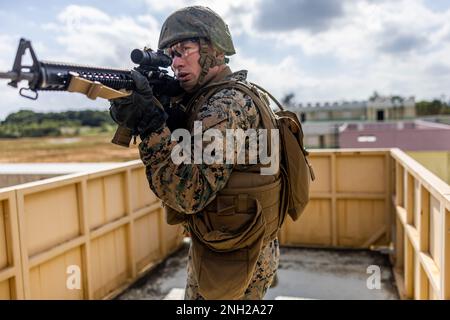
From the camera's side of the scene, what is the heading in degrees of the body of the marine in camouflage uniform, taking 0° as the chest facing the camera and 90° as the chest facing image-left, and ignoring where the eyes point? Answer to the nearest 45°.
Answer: approximately 90°

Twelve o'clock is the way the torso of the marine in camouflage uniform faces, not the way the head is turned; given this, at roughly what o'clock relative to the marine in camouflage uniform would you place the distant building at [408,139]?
The distant building is roughly at 4 o'clock from the marine in camouflage uniform.

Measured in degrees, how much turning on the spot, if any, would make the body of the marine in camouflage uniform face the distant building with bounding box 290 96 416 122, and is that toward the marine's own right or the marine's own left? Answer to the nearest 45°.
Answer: approximately 90° to the marine's own right

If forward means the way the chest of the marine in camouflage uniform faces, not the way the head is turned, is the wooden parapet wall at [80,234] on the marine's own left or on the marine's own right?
on the marine's own right

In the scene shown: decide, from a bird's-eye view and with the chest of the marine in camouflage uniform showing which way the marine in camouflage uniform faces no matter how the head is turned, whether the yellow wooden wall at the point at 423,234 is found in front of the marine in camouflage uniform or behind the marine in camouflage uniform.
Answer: behind
